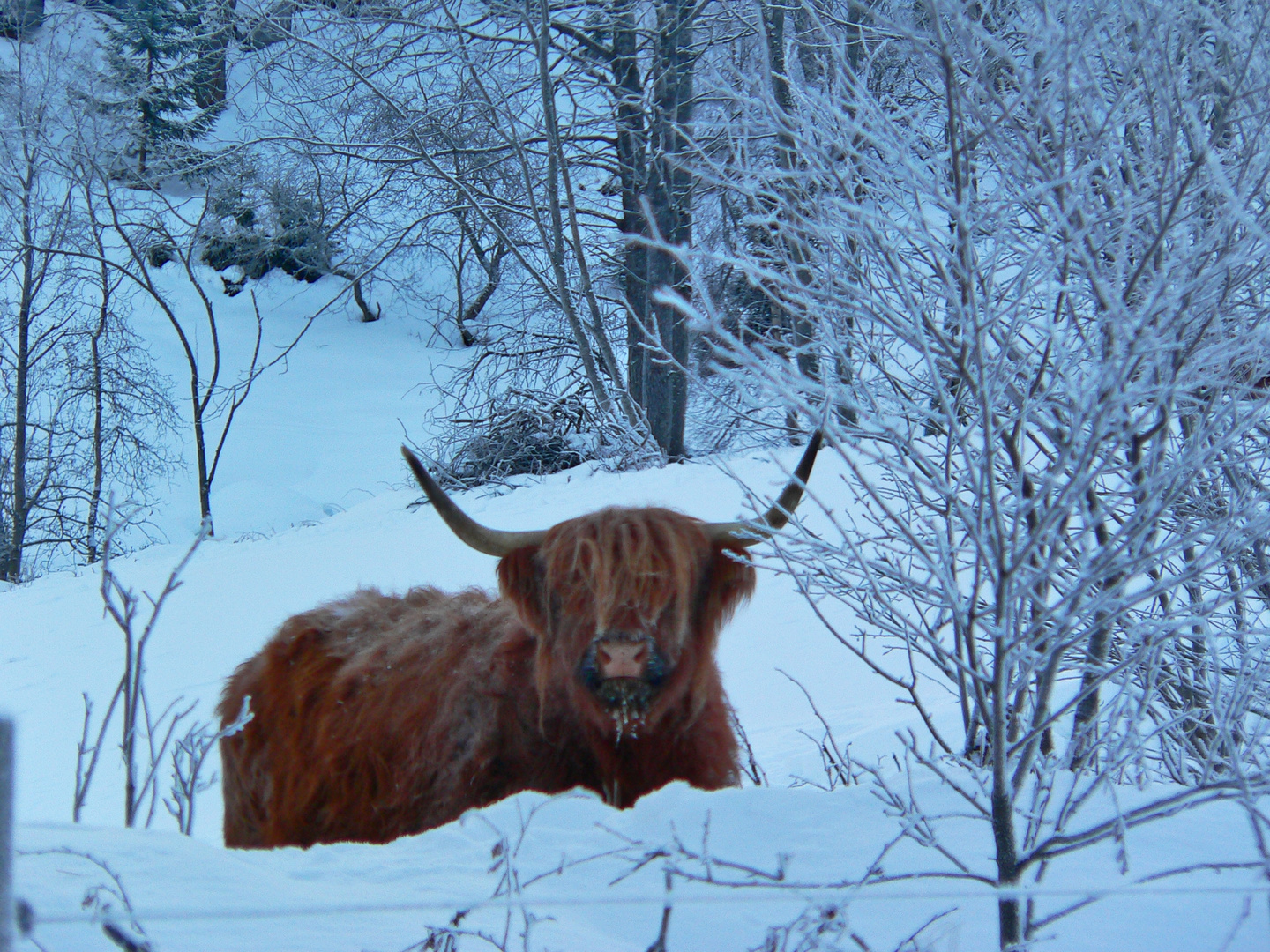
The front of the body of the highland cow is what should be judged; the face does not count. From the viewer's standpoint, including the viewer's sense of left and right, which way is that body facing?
facing the viewer and to the right of the viewer

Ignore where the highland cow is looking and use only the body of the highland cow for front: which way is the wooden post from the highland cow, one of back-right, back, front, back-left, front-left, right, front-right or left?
front-right

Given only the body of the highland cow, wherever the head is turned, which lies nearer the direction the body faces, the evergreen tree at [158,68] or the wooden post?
the wooden post

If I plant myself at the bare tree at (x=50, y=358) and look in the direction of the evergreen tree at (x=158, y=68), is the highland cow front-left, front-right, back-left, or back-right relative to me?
back-right

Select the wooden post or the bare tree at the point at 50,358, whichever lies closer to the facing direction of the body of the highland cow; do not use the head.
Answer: the wooden post

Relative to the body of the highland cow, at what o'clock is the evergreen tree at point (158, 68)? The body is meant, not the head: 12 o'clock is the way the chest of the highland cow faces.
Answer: The evergreen tree is roughly at 7 o'clock from the highland cow.

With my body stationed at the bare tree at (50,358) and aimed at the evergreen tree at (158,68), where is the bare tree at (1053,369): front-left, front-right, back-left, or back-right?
back-right
